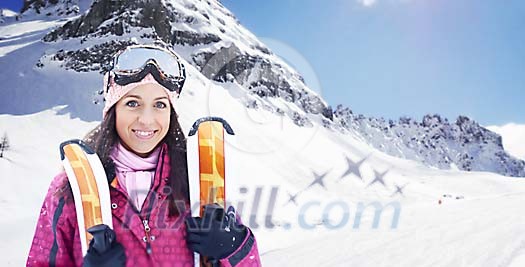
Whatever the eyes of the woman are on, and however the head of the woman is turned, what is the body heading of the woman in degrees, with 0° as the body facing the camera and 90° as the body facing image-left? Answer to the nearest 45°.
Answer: approximately 0°
